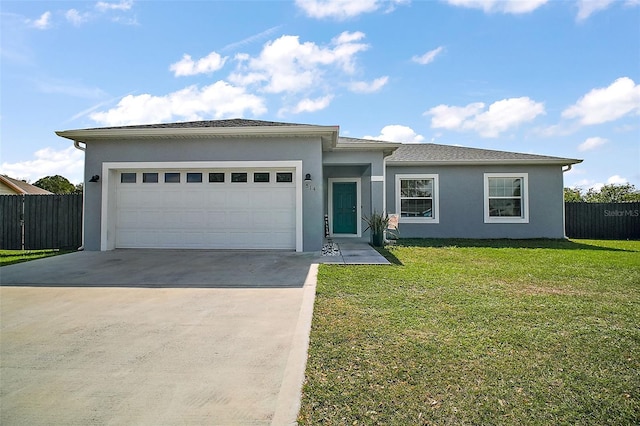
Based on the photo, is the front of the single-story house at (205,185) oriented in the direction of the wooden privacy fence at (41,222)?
no

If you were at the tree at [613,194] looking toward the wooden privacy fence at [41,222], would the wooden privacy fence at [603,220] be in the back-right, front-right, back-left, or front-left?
front-left

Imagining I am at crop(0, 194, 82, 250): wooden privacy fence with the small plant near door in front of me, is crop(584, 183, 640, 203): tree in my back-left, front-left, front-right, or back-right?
front-left

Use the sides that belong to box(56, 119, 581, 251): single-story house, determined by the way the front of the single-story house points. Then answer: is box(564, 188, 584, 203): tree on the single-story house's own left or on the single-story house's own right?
on the single-story house's own left

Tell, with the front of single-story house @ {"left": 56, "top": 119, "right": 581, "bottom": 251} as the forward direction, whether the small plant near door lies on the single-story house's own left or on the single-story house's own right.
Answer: on the single-story house's own left

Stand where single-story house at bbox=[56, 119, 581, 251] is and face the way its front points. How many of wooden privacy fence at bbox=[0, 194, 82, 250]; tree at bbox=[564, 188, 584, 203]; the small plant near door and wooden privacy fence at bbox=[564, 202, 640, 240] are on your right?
1

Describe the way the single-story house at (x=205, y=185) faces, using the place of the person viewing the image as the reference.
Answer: facing the viewer

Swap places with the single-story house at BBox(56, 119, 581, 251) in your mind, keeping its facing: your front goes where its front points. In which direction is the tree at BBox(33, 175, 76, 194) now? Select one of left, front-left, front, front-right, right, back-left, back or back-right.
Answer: back-right
